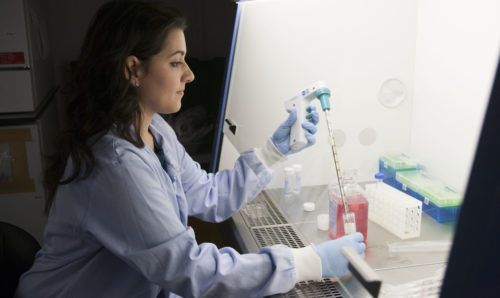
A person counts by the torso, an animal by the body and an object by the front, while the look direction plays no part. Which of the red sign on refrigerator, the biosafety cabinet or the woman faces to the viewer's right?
the woman

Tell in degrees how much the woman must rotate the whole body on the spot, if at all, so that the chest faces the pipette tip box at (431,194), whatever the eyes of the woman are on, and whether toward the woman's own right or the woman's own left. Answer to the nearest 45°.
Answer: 0° — they already face it

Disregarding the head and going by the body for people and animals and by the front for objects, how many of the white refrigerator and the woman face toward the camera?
1

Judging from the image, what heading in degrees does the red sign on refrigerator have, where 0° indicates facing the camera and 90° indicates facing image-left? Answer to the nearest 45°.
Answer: approximately 0°

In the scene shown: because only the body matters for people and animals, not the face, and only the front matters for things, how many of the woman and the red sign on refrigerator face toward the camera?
1

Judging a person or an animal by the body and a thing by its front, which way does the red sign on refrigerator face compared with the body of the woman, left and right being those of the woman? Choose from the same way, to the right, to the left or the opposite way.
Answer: to the right

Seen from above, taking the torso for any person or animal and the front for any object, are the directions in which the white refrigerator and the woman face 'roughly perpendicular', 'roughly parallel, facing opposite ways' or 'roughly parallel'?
roughly perpendicular

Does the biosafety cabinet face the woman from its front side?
yes

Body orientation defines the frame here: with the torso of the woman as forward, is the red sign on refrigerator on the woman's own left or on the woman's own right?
on the woman's own left

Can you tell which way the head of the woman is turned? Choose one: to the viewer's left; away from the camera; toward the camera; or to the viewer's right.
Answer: to the viewer's right

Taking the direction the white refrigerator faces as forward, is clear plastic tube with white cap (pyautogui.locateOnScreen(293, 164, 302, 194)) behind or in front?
in front

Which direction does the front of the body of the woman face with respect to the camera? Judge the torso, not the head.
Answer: to the viewer's right

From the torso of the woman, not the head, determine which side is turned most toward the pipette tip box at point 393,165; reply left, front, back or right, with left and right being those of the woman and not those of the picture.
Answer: front

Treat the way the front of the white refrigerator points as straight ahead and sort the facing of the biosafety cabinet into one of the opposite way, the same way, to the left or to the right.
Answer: to the right

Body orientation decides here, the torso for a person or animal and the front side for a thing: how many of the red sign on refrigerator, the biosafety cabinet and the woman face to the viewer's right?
1
